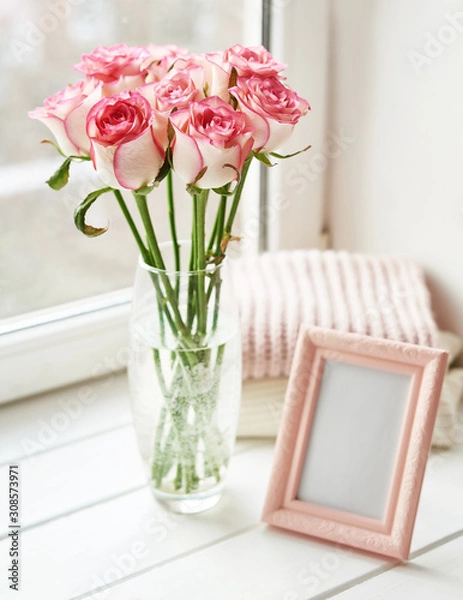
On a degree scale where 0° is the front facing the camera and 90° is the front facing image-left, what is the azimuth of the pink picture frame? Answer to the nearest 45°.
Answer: approximately 45°
